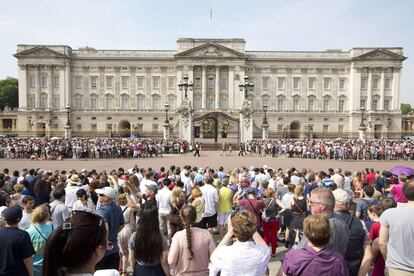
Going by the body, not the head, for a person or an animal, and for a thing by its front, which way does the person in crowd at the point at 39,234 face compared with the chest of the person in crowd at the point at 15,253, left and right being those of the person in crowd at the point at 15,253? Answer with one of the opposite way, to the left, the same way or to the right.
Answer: the same way

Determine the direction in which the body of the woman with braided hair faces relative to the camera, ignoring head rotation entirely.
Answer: away from the camera

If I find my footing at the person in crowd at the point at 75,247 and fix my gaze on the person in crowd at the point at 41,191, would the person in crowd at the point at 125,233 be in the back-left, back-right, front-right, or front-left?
front-right

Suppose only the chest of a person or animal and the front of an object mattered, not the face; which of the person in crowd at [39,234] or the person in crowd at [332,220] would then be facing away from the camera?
the person in crowd at [39,234]

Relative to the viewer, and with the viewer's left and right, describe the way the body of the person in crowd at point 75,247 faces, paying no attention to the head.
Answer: facing away from the viewer and to the right of the viewer

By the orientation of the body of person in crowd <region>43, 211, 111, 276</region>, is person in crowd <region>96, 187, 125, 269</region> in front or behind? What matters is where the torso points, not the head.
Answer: in front

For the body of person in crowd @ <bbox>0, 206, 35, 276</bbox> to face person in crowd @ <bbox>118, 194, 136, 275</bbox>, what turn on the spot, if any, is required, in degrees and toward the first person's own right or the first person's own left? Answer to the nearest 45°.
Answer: approximately 45° to the first person's own right

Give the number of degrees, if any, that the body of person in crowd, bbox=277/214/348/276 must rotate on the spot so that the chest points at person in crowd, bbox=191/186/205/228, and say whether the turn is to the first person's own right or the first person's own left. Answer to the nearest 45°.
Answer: approximately 45° to the first person's own left

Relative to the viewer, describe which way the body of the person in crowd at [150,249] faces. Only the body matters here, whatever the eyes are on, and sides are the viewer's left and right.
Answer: facing away from the viewer

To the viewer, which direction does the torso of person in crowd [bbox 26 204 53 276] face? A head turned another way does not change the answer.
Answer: away from the camera

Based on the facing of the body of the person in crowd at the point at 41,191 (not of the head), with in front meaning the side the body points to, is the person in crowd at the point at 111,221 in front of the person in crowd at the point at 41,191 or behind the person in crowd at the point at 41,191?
behind

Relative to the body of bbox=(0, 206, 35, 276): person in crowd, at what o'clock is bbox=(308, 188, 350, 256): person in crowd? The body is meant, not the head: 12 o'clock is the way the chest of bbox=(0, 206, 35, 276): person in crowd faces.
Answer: bbox=(308, 188, 350, 256): person in crowd is roughly at 4 o'clock from bbox=(0, 206, 35, 276): person in crowd.

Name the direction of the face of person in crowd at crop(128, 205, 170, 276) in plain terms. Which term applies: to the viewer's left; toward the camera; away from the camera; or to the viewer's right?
away from the camera

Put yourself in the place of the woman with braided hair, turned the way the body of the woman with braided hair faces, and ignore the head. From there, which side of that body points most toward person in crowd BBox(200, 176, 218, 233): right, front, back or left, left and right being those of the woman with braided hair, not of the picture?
front

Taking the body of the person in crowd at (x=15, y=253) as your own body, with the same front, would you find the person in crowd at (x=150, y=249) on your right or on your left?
on your right

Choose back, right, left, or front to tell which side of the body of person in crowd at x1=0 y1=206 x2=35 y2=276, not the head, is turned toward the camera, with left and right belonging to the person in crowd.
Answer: back

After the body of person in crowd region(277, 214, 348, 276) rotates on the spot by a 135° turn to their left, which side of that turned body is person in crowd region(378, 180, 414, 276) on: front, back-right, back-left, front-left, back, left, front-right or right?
back

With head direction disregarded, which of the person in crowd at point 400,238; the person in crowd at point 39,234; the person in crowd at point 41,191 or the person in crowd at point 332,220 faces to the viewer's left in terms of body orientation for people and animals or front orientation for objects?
the person in crowd at point 332,220

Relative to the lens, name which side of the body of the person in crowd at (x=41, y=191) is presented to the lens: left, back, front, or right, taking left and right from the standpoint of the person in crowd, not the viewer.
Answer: back

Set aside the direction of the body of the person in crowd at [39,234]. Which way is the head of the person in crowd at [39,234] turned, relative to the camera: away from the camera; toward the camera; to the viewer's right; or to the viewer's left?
away from the camera

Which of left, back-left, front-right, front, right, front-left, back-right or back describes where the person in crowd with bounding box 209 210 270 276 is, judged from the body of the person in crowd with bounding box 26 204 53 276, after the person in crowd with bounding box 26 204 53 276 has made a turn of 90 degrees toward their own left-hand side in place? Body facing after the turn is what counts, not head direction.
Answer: back-left
